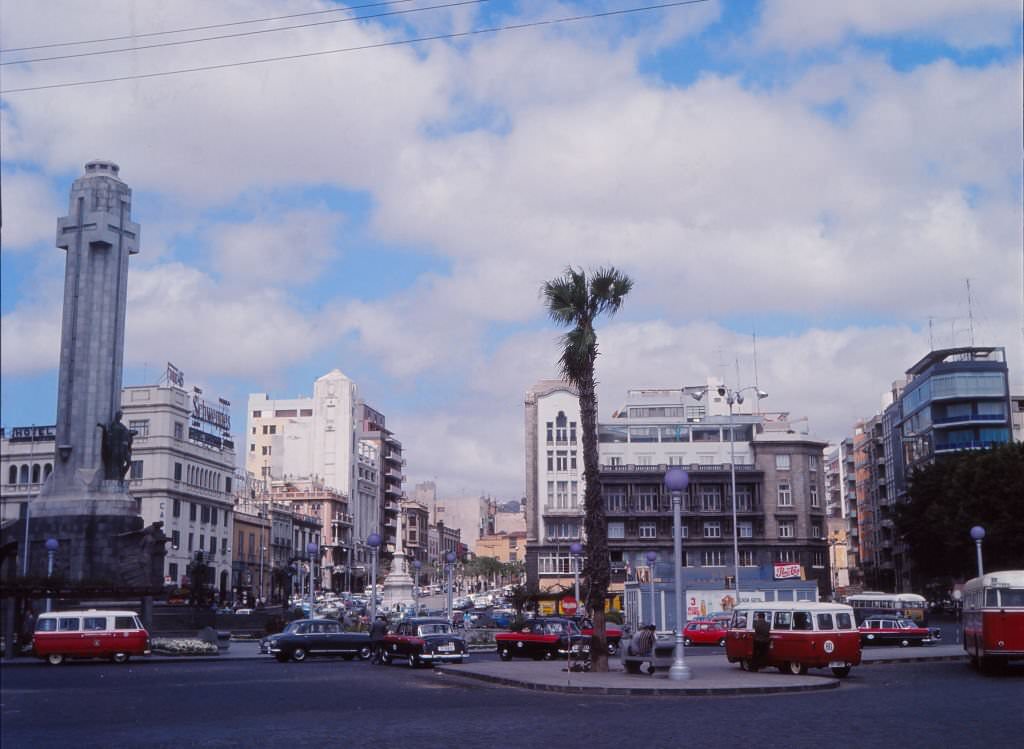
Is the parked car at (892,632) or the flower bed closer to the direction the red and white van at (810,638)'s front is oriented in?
the flower bed

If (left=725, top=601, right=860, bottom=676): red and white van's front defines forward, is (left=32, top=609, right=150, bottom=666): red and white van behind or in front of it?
in front
